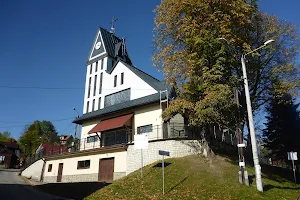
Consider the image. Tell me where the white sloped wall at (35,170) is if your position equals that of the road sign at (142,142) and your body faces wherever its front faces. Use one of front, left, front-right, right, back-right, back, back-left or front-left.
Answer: back-right

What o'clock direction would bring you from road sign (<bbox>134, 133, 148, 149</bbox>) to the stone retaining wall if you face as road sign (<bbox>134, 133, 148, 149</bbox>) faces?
The stone retaining wall is roughly at 7 o'clock from the road sign.

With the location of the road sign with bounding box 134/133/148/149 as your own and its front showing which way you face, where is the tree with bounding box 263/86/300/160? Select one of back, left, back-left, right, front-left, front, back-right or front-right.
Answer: back-left

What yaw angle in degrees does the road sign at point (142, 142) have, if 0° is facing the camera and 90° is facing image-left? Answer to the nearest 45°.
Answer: approximately 0°
